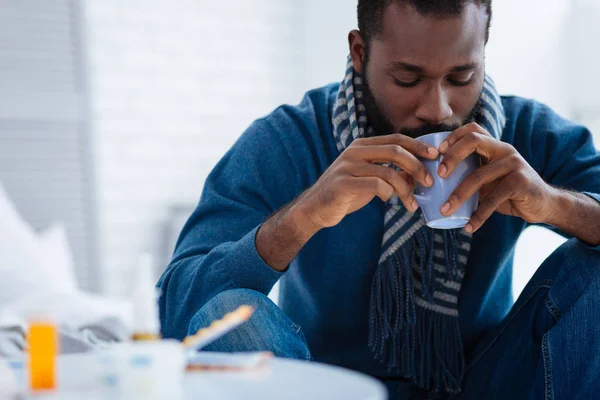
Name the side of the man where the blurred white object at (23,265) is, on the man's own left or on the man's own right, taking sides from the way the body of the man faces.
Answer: on the man's own right

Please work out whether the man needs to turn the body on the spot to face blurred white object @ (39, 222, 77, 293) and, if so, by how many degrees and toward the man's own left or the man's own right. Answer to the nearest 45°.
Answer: approximately 135° to the man's own right

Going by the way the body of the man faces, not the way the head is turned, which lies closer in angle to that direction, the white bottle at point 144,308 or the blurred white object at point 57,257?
the white bottle

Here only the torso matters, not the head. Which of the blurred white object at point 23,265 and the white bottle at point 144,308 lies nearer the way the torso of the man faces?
the white bottle

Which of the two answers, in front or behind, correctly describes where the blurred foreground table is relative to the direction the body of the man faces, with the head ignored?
in front

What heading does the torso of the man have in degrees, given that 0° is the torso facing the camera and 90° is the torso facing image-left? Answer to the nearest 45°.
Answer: approximately 0°

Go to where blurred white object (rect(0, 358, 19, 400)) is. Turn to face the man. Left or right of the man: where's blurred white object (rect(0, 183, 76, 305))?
left
